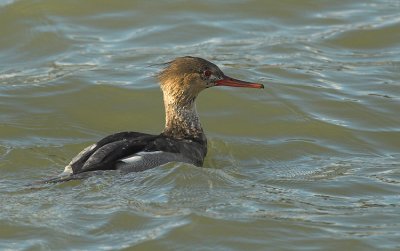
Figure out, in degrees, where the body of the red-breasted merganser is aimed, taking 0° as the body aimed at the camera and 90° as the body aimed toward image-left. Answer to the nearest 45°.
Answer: approximately 270°
